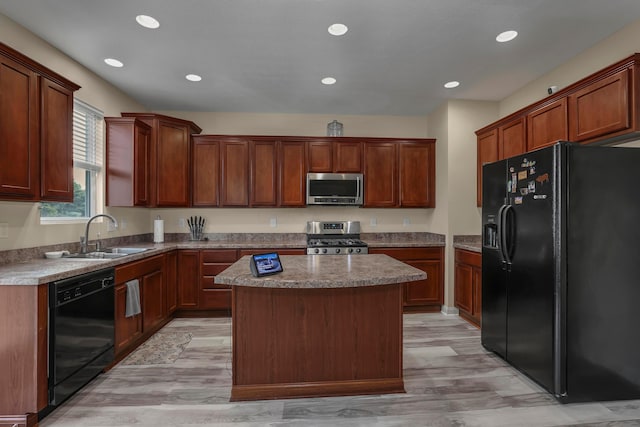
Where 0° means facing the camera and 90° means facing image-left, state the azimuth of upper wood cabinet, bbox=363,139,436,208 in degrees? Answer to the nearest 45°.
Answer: approximately 0°

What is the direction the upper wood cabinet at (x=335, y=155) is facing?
toward the camera

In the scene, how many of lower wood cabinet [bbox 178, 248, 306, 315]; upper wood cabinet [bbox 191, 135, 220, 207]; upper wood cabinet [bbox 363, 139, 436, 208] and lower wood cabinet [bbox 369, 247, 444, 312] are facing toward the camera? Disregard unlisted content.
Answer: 4

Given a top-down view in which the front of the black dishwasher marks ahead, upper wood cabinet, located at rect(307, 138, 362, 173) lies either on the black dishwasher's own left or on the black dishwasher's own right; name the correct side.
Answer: on the black dishwasher's own left

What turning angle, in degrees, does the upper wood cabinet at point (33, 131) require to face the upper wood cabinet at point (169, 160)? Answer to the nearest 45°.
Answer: approximately 90° to its left

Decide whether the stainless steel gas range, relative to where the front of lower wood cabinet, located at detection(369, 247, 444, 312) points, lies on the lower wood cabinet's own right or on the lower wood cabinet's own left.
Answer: on the lower wood cabinet's own right

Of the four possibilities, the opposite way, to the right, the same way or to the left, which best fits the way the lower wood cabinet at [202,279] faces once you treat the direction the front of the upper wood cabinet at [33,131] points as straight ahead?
to the right

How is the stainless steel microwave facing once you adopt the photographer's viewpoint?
facing the viewer

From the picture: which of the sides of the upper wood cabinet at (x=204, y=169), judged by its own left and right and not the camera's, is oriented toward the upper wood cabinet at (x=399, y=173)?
left

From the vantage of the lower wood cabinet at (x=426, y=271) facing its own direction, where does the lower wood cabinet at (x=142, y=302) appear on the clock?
the lower wood cabinet at (x=142, y=302) is roughly at 2 o'clock from the lower wood cabinet at (x=426, y=271).

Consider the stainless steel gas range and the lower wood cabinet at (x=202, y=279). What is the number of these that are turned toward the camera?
2

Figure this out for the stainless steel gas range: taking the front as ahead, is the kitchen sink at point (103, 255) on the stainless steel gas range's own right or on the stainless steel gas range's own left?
on the stainless steel gas range's own right

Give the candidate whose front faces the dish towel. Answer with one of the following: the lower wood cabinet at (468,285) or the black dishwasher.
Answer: the lower wood cabinet

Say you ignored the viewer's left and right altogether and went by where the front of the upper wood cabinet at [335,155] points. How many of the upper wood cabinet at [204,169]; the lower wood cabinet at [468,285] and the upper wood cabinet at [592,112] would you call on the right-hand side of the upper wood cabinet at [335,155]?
1

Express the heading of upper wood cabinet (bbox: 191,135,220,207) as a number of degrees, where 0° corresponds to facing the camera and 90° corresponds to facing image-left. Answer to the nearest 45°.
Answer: approximately 0°

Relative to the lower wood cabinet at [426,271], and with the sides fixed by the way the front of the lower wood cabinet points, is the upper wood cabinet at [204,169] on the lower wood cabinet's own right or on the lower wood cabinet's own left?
on the lower wood cabinet's own right

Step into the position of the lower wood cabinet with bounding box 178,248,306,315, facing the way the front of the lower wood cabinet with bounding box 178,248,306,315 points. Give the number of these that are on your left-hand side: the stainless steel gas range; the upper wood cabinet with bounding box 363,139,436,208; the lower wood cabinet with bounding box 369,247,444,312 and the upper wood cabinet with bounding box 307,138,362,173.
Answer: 4
